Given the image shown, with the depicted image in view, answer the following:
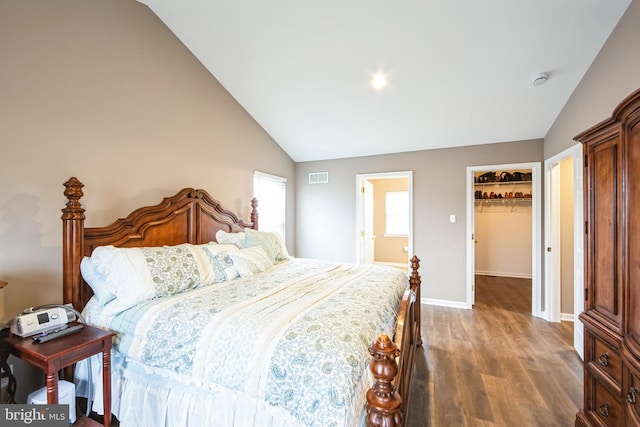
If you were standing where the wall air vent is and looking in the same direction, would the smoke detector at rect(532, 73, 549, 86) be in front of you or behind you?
in front

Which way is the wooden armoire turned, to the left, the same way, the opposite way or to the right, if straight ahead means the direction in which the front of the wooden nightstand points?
the opposite way

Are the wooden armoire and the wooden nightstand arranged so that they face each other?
yes

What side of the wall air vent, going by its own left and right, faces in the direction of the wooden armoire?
front

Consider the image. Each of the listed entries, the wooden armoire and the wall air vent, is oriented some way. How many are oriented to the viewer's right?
0

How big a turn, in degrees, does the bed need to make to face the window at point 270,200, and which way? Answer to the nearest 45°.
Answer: approximately 135° to its left

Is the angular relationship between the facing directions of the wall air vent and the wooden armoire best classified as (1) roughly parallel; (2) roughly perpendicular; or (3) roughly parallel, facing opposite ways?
roughly perpendicular

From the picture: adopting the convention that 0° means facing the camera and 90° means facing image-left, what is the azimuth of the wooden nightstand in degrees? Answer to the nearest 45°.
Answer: approximately 315°

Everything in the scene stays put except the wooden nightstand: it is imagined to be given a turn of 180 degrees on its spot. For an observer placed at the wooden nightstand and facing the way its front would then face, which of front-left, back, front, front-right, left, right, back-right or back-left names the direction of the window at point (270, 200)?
right

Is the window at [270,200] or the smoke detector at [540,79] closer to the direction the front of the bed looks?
the smoke detector

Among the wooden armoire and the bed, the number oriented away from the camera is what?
0

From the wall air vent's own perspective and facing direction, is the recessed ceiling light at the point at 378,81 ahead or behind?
ahead

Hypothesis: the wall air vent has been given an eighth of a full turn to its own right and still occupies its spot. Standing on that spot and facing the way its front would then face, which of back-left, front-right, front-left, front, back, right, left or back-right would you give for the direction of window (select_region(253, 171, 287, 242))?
front

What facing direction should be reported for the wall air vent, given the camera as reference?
facing the viewer

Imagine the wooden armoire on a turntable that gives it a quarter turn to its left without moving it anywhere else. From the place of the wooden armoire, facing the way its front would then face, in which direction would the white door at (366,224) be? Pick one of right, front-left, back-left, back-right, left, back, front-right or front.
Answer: back

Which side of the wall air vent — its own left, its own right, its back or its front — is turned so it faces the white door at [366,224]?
left

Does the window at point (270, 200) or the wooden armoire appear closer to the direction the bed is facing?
the wooden armoire

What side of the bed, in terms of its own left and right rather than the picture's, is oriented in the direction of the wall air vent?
left
